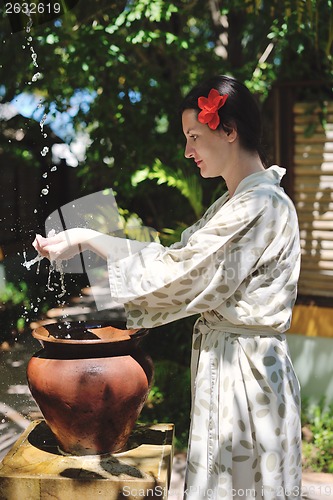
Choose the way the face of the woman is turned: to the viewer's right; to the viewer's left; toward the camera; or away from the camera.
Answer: to the viewer's left

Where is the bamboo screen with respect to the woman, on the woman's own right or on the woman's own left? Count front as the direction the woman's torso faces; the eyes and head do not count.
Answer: on the woman's own right

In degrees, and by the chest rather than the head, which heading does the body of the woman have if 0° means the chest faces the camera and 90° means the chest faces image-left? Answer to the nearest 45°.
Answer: approximately 90°
